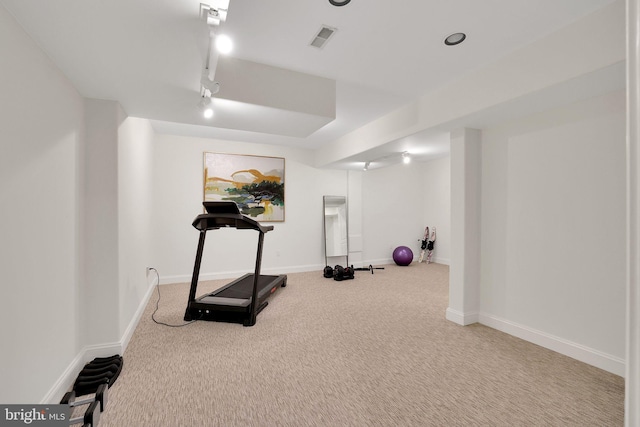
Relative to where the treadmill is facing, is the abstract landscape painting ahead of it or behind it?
behind

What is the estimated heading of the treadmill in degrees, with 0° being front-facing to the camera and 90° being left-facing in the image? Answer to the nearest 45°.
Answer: approximately 45°

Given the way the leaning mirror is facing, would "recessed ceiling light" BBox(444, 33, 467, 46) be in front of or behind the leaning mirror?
in front

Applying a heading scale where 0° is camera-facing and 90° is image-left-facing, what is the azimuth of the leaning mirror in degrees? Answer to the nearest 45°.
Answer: approximately 0°

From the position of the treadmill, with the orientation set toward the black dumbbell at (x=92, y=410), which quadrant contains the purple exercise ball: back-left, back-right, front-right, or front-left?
back-left

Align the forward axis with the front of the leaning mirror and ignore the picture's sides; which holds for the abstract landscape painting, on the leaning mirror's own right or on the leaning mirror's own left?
on the leaning mirror's own right

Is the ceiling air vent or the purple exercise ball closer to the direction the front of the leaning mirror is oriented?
the ceiling air vent

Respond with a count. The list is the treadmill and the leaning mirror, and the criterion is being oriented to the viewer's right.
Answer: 0

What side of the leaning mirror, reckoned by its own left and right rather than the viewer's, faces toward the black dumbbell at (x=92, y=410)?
front

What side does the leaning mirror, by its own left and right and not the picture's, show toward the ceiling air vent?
front

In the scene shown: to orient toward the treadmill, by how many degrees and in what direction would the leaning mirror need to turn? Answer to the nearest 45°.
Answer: approximately 45° to its right
